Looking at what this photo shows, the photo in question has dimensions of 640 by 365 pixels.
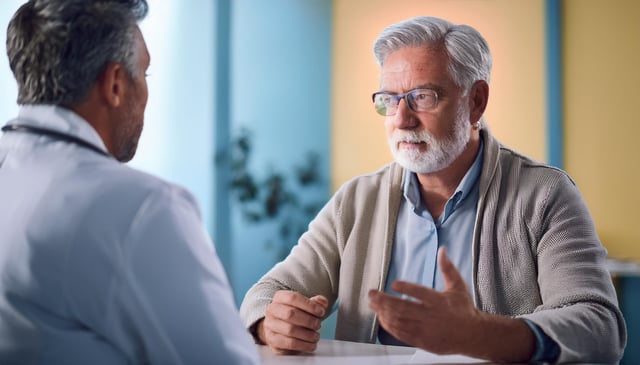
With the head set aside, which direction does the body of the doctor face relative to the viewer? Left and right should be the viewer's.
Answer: facing away from the viewer and to the right of the viewer

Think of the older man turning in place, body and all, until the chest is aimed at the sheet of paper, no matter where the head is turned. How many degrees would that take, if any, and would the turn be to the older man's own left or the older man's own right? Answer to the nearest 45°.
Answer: approximately 45° to the older man's own left

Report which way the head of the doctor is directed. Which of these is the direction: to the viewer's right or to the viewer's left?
to the viewer's right

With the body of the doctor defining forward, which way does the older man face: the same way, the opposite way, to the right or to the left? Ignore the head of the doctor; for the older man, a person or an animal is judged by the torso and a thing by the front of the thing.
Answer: the opposite way

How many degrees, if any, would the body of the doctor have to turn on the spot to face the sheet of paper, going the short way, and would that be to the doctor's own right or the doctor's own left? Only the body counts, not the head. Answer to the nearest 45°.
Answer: approximately 45° to the doctor's own right

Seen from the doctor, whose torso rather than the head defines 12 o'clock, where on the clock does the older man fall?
The older man is roughly at 12 o'clock from the doctor.
